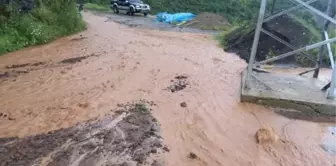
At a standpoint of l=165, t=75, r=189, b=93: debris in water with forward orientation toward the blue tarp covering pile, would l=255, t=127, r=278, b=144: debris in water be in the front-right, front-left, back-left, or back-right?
back-right

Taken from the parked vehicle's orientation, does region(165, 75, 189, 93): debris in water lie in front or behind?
in front

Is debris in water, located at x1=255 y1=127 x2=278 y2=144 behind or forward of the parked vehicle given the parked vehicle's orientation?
forward

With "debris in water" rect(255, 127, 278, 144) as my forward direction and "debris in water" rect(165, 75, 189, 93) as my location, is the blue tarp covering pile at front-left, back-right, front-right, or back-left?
back-left

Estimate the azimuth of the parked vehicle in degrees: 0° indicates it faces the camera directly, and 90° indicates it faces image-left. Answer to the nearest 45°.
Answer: approximately 315°

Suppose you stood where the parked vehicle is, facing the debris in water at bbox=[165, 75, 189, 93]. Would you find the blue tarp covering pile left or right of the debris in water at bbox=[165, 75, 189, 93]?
left
